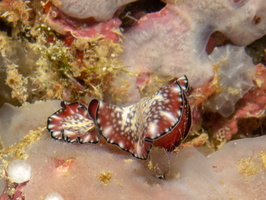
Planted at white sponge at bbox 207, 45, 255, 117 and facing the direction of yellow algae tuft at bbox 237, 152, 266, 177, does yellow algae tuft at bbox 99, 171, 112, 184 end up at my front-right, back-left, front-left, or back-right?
front-right

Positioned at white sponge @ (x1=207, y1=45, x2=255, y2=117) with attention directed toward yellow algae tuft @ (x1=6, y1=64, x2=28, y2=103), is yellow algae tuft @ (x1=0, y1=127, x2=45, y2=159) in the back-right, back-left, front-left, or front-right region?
front-left

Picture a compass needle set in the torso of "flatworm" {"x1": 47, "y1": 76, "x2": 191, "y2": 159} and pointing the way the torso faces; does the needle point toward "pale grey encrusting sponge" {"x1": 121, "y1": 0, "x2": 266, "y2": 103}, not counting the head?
no
